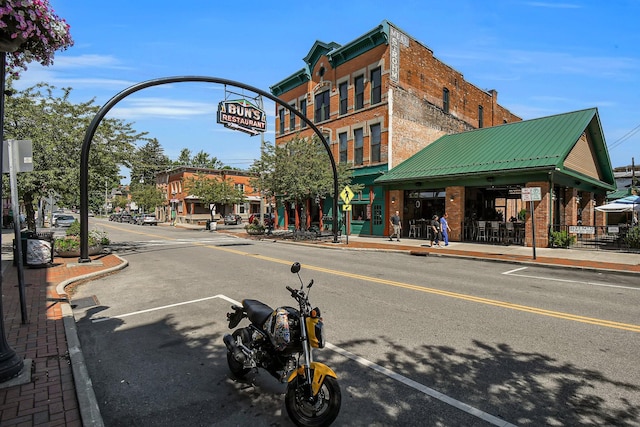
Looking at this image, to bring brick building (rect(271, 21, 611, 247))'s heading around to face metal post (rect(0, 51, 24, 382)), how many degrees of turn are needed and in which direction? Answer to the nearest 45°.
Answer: approximately 45° to its left

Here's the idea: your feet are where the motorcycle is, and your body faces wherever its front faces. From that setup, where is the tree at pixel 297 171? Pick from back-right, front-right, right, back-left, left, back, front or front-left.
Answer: back-left

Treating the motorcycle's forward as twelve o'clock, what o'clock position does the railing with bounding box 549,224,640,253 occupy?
The railing is roughly at 9 o'clock from the motorcycle.

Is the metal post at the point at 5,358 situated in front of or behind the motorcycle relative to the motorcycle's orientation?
behind

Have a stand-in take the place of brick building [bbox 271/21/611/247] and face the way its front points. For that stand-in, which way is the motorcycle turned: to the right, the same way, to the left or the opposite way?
to the left

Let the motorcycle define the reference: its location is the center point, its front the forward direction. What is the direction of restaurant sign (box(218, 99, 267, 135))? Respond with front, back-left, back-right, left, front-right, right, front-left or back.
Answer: back-left

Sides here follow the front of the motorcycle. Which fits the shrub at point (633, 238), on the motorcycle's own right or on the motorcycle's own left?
on the motorcycle's own left

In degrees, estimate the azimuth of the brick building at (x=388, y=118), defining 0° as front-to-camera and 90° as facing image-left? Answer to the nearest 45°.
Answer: approximately 45°

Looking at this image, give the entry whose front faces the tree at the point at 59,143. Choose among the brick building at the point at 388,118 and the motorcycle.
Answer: the brick building

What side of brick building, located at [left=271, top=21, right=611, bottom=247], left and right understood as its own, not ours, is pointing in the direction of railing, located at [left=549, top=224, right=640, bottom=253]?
left

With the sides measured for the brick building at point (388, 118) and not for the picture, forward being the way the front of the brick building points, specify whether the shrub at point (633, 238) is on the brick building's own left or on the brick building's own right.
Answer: on the brick building's own left

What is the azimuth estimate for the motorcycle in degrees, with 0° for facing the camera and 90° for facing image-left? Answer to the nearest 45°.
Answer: approximately 315°

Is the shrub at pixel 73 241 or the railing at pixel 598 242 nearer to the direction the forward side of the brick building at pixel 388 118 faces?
the shrub

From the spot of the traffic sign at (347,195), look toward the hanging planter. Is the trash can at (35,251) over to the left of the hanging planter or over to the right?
right

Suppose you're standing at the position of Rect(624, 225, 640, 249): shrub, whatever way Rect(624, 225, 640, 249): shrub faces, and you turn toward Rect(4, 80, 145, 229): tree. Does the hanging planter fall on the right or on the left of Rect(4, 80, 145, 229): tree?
left

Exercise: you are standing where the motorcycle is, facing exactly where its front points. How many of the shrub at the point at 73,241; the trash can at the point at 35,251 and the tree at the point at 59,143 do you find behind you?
3

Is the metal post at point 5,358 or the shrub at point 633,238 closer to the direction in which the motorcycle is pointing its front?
the shrub

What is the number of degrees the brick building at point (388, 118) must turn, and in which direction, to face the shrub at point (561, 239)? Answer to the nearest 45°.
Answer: approximately 90° to its left
